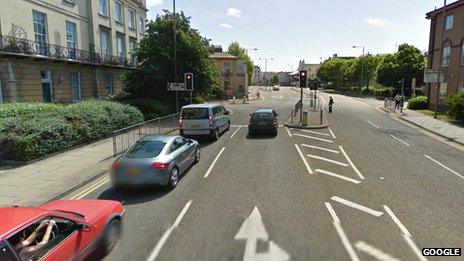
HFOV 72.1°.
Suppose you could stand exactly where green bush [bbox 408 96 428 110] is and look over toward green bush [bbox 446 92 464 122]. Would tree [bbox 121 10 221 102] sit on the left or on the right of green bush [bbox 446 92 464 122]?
right

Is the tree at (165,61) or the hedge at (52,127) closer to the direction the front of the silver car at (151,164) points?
the tree

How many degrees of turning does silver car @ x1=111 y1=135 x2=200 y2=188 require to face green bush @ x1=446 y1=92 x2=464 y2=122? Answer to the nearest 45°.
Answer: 0° — it already faces it

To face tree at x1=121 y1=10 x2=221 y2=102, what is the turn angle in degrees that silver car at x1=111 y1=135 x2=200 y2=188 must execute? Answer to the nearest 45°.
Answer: approximately 45° to its left

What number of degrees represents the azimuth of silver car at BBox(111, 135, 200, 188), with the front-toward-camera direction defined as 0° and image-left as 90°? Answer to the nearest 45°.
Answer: approximately 225°

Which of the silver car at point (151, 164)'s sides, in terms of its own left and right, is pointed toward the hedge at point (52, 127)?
left

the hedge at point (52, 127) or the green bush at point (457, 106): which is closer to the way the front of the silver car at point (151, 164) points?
the green bush

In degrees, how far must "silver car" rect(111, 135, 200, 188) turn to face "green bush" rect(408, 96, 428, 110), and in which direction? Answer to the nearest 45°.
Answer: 0° — it already faces it
